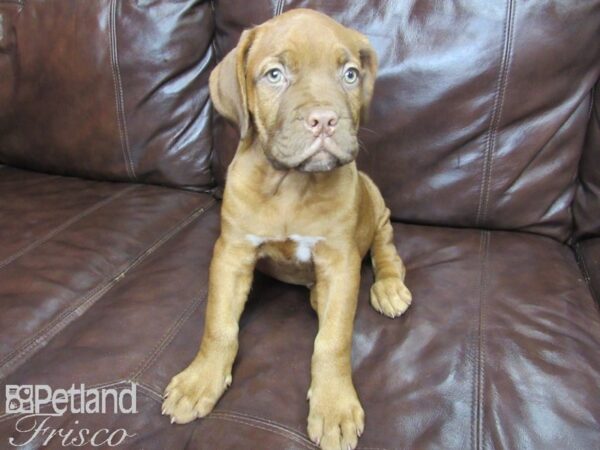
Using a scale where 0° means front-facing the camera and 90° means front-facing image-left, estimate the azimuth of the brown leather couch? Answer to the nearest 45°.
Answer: approximately 0°
